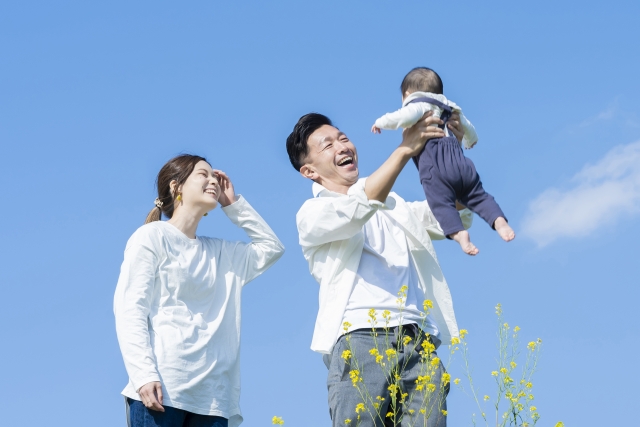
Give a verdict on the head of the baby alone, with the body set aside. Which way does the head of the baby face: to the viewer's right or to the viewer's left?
to the viewer's left

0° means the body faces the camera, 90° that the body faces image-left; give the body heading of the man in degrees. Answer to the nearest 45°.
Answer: approximately 315°

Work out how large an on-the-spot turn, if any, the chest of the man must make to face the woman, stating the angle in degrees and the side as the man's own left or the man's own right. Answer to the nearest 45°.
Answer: approximately 135° to the man's own right

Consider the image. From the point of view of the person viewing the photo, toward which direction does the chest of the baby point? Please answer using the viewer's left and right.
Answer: facing away from the viewer and to the left of the viewer

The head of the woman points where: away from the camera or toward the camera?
toward the camera

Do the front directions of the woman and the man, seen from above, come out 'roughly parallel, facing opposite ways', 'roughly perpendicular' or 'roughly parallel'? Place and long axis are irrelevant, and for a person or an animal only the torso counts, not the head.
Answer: roughly parallel

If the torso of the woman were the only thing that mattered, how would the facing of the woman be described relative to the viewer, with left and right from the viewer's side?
facing the viewer and to the right of the viewer

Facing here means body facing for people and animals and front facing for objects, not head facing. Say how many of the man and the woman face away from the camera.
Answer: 0

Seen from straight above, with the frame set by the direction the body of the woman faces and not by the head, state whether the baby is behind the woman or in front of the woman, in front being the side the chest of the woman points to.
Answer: in front

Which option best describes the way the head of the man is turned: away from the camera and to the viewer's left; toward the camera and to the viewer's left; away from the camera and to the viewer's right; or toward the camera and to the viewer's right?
toward the camera and to the viewer's right
